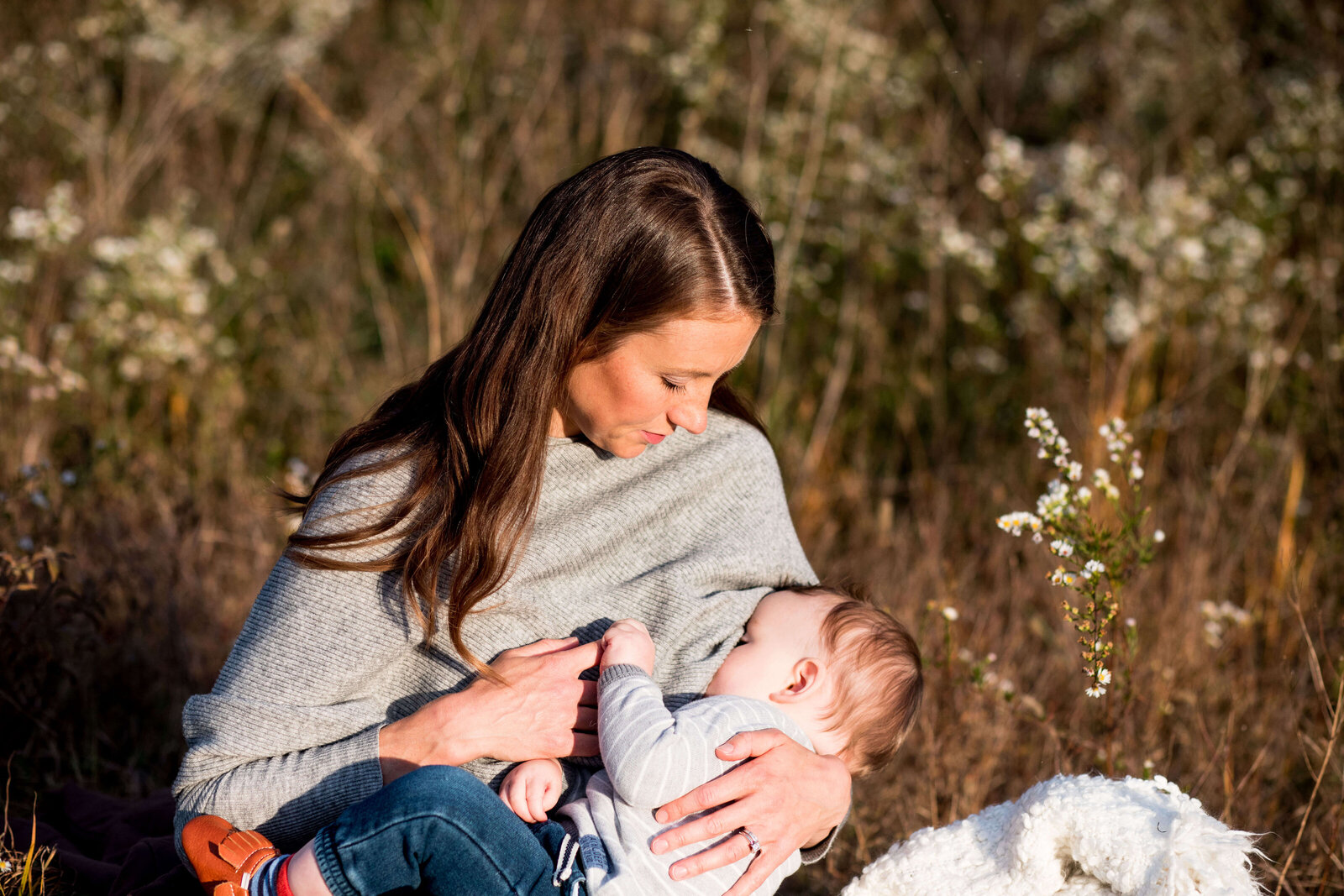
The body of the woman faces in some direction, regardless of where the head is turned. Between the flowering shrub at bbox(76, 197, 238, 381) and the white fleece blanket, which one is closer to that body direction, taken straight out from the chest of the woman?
the white fleece blanket

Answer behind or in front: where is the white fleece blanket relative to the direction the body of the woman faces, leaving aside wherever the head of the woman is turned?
in front

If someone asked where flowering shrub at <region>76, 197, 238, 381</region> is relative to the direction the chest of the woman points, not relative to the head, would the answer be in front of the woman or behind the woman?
behind

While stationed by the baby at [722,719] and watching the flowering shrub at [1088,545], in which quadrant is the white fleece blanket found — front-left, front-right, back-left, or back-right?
front-right

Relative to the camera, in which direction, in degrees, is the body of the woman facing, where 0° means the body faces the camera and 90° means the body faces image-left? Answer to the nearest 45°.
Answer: approximately 315°

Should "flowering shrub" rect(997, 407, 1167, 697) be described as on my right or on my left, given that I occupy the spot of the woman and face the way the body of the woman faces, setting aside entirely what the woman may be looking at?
on my left

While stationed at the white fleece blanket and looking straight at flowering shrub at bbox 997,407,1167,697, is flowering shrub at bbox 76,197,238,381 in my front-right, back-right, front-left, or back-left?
front-left

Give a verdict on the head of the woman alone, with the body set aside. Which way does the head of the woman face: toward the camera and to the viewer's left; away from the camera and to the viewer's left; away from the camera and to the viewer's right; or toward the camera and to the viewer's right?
toward the camera and to the viewer's right
